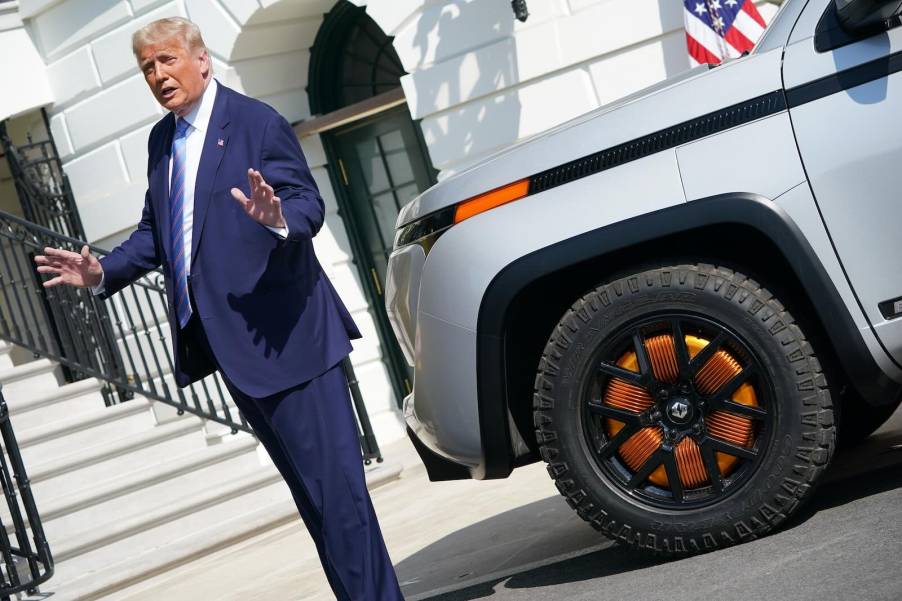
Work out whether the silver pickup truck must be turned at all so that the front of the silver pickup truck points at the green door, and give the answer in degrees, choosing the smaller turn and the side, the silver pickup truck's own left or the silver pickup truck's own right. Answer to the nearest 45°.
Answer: approximately 90° to the silver pickup truck's own right

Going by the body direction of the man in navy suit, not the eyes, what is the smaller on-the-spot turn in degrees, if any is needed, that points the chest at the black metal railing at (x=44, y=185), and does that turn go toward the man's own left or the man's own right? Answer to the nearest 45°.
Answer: approximately 135° to the man's own right

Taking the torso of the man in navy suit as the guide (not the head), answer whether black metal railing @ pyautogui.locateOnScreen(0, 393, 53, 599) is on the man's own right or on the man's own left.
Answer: on the man's own right

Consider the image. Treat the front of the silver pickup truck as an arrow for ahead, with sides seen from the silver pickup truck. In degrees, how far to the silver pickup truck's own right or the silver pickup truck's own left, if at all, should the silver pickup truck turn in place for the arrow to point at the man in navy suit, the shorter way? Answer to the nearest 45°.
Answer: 0° — it already faces them

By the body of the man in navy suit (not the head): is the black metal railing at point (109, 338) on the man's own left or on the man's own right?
on the man's own right

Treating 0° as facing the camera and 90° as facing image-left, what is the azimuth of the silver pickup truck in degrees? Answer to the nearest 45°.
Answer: approximately 90°

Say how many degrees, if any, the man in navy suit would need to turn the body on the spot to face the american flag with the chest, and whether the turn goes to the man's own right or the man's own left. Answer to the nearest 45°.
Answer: approximately 180°
